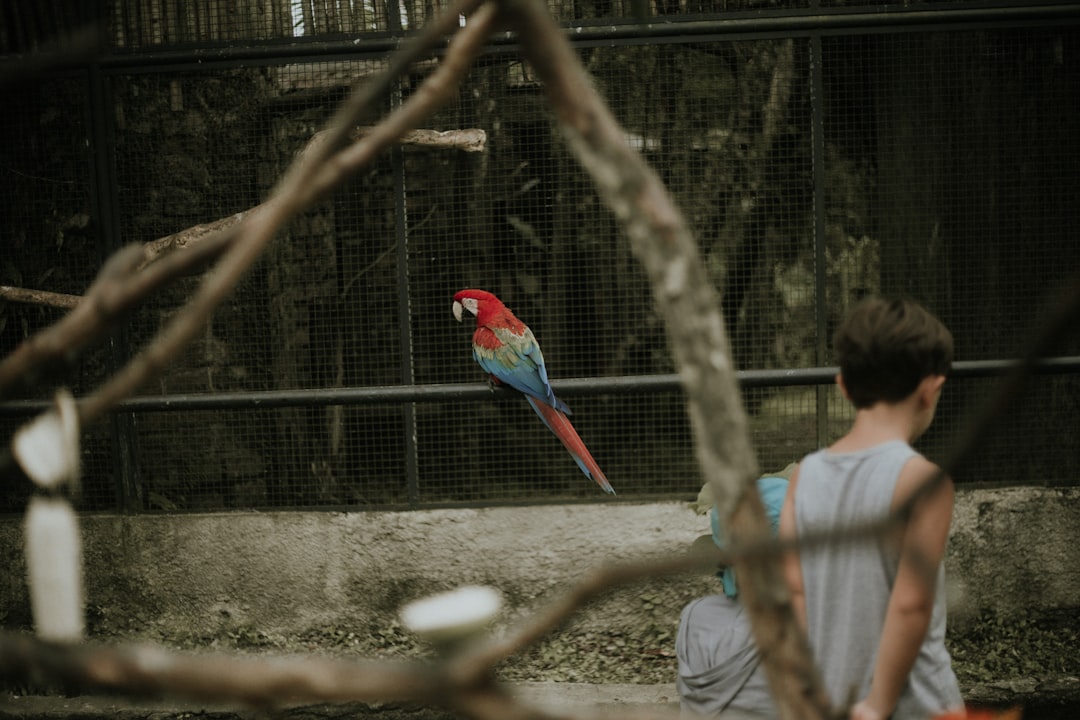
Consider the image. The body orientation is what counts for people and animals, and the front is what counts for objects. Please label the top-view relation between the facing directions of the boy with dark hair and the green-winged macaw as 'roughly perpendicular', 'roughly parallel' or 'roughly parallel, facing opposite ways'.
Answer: roughly perpendicular

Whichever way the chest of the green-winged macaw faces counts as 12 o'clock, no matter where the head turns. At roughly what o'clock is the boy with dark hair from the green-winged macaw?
The boy with dark hair is roughly at 7 o'clock from the green-winged macaw.

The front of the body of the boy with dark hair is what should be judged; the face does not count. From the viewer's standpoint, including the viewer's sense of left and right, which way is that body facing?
facing away from the viewer and to the right of the viewer

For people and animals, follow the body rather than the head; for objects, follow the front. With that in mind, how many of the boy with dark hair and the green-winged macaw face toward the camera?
0

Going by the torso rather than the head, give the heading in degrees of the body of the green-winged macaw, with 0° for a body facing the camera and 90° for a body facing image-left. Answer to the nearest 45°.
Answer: approximately 135°

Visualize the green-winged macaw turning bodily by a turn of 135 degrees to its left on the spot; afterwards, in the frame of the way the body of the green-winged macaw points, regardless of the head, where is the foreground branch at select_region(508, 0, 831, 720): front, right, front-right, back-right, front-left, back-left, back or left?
front

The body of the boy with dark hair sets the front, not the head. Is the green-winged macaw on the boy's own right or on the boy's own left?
on the boy's own left
